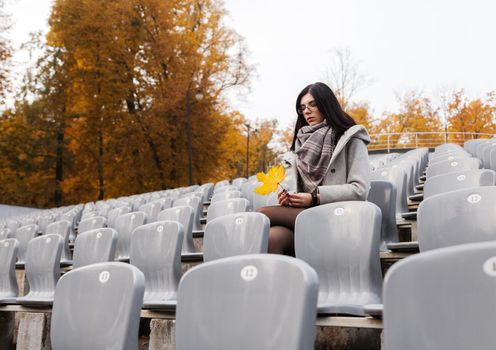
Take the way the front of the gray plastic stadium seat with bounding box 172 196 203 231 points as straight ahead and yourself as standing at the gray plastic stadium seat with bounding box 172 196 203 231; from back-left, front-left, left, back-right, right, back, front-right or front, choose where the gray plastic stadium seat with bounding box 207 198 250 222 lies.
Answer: front-left

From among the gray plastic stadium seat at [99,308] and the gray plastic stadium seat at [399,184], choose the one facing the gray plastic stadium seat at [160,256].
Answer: the gray plastic stadium seat at [399,184]

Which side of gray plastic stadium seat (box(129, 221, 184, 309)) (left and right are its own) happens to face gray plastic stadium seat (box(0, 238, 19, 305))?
right

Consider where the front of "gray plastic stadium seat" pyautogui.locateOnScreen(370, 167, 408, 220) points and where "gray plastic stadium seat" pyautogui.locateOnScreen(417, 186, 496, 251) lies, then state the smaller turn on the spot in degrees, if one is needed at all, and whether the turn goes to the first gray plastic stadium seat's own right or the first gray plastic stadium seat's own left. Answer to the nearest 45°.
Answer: approximately 45° to the first gray plastic stadium seat's own left

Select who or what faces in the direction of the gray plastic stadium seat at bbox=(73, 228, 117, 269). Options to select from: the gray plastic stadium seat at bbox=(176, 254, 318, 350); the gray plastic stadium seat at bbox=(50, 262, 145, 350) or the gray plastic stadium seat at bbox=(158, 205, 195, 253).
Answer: the gray plastic stadium seat at bbox=(158, 205, 195, 253)

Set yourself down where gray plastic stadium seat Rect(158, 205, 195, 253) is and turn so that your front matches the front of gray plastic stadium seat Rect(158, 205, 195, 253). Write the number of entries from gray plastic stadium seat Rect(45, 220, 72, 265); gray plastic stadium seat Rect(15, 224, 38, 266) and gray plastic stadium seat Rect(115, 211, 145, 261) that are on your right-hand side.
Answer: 3

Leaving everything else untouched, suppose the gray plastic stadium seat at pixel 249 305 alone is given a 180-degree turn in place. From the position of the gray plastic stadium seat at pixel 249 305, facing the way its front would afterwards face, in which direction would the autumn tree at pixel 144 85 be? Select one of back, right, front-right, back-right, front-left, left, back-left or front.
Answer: front-left

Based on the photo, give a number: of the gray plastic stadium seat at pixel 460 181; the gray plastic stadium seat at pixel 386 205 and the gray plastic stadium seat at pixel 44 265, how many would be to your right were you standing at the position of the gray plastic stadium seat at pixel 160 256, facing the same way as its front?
1

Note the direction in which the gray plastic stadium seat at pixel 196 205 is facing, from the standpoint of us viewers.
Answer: facing the viewer and to the left of the viewer

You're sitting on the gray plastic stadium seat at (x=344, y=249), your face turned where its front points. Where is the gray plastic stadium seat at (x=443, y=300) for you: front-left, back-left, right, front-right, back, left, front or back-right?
front-left

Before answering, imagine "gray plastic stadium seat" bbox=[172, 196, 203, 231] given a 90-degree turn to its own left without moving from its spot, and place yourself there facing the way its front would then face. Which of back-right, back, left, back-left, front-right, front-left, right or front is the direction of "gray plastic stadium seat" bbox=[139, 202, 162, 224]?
back

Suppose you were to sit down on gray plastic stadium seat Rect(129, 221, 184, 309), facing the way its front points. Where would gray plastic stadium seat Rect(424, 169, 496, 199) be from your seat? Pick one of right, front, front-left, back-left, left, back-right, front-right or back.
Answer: back-left

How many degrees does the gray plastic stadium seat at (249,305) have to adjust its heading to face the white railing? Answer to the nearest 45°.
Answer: approximately 135° to its right
